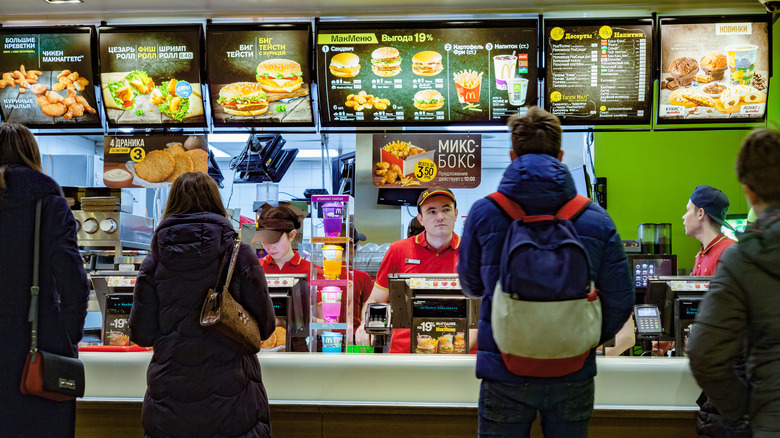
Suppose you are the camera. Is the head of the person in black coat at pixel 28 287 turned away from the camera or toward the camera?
away from the camera

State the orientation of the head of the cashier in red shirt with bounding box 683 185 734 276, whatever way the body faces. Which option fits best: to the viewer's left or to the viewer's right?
to the viewer's left

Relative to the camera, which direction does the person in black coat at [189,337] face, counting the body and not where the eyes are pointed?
away from the camera

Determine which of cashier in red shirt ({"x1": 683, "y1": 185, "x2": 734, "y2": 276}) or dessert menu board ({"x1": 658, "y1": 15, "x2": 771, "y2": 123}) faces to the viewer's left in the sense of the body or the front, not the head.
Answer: the cashier in red shirt

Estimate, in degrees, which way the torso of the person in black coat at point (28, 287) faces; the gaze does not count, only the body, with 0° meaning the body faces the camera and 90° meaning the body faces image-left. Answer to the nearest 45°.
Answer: approximately 180°

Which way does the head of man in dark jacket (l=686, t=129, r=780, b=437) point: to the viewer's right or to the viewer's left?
to the viewer's left

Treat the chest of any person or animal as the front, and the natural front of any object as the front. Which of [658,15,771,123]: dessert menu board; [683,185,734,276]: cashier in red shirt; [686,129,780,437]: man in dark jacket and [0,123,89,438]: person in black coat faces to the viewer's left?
the cashier in red shirt

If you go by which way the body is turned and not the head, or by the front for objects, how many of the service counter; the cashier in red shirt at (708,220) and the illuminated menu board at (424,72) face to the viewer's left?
1

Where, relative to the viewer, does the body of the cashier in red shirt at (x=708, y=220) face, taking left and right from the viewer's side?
facing to the left of the viewer

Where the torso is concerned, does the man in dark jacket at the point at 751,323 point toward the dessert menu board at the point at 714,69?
yes
